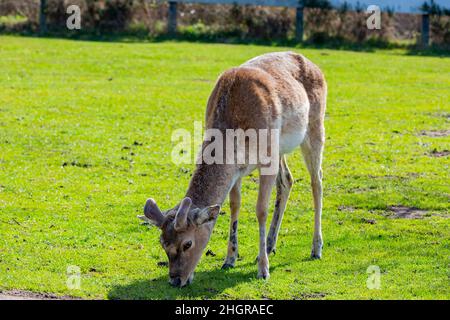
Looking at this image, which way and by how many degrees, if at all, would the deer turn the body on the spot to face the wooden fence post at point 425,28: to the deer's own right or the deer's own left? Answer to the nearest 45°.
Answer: approximately 135° to the deer's own right

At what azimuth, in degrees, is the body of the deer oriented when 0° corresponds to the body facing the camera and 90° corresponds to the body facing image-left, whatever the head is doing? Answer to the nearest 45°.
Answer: approximately 45°

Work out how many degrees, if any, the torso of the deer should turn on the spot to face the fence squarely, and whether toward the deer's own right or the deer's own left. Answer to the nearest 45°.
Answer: approximately 135° to the deer's own right

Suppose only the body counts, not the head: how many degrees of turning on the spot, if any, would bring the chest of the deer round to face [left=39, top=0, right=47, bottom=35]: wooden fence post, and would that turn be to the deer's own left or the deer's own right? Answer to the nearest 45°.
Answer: approximately 135° to the deer's own right
